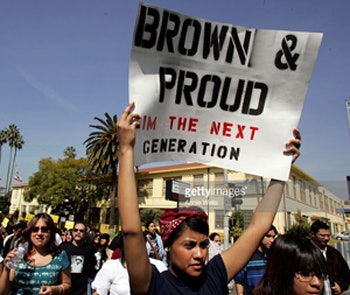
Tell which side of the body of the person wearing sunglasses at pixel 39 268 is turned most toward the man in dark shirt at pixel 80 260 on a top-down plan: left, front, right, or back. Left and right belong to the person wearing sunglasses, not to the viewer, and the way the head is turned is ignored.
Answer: back

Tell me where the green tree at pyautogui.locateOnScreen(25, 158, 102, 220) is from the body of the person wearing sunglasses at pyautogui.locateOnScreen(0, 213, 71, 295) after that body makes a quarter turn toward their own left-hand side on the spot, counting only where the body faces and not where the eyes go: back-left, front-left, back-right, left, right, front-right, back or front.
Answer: left

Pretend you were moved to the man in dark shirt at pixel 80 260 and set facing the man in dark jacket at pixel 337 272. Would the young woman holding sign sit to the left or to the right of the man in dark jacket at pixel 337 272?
right

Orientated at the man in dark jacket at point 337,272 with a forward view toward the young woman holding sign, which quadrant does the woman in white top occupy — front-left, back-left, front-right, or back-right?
front-right

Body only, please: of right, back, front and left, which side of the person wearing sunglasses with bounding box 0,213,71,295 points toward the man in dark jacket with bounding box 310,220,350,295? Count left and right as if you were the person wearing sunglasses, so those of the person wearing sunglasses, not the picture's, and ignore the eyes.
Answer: left

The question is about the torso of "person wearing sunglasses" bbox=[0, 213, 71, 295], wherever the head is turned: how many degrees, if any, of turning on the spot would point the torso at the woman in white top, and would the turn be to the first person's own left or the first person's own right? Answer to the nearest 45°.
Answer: approximately 90° to the first person's own left

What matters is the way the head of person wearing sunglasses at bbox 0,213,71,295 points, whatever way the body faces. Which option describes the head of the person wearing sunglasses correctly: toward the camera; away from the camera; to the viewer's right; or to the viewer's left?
toward the camera

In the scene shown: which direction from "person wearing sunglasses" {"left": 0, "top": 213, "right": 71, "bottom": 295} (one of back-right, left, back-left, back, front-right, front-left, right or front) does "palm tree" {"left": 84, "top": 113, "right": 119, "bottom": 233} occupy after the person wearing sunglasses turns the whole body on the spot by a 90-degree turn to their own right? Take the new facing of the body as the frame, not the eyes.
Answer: right

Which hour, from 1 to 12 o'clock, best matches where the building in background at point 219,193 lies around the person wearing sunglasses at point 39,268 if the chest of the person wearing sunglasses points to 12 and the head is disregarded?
The building in background is roughly at 7 o'clock from the person wearing sunglasses.

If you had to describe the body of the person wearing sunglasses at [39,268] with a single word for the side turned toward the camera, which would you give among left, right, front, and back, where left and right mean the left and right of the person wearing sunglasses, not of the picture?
front
